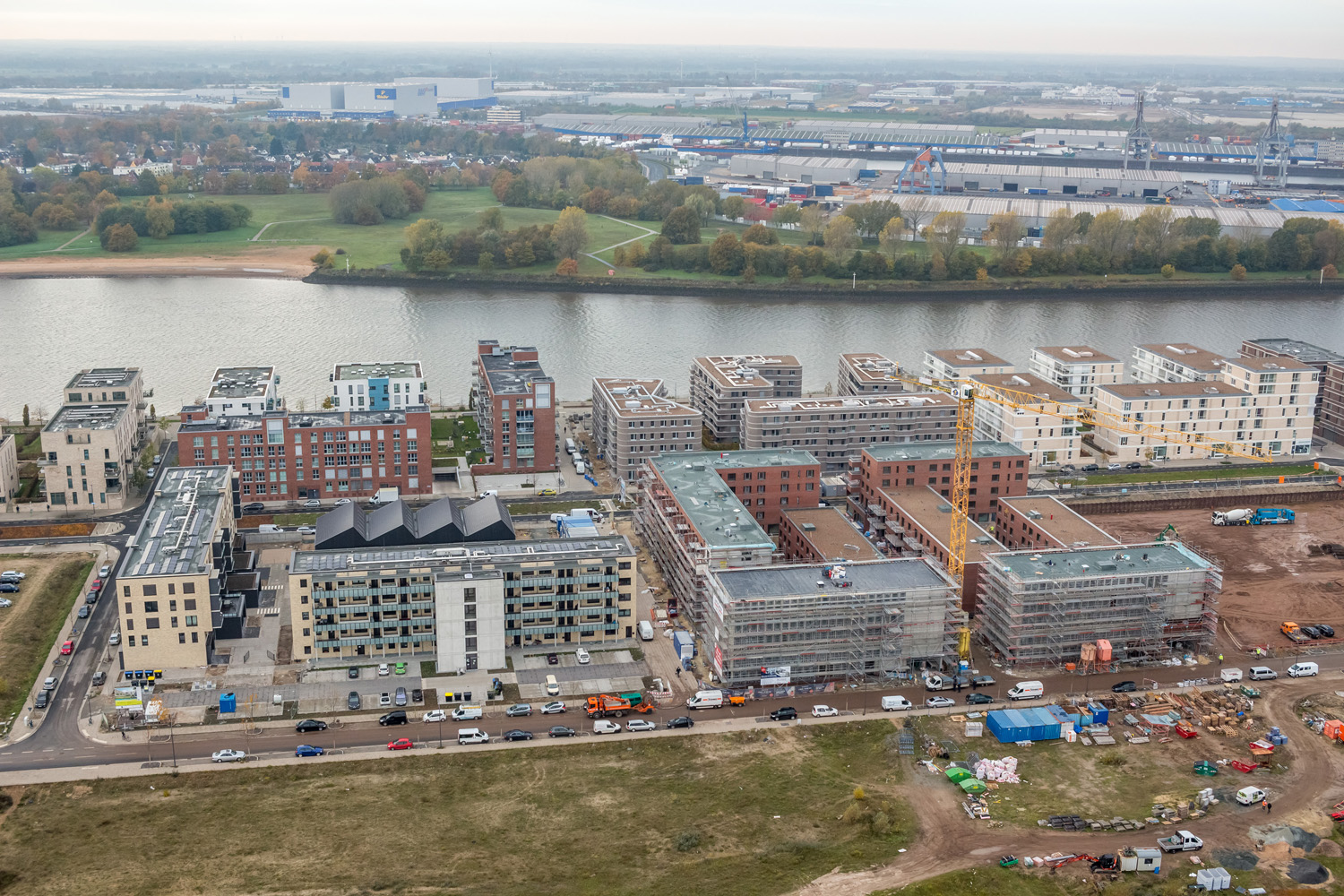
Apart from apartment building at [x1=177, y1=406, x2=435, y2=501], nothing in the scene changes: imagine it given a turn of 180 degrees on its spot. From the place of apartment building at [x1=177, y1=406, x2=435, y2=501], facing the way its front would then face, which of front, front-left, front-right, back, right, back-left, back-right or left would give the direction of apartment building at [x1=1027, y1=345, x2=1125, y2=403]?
right

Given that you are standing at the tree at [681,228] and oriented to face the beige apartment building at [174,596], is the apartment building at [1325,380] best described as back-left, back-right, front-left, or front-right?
front-left

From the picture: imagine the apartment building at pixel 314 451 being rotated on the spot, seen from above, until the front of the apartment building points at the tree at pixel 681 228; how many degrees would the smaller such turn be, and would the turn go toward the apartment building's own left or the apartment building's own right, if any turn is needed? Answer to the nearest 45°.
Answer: approximately 135° to the apartment building's own left

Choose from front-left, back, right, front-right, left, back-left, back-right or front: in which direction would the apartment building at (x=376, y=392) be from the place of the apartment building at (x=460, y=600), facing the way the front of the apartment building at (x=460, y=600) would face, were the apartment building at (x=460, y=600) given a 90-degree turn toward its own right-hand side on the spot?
right

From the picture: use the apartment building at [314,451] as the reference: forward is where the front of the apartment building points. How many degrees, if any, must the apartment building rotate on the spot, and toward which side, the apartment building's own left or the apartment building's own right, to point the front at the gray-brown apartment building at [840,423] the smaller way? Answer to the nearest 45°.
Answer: approximately 90° to the apartment building's own left

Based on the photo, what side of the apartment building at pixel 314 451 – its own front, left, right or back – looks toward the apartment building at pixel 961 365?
left

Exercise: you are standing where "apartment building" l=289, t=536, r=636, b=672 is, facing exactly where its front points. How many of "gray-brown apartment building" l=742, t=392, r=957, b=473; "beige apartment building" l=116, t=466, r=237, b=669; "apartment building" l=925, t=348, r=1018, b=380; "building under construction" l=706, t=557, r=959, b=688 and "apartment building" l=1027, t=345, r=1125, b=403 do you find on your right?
1

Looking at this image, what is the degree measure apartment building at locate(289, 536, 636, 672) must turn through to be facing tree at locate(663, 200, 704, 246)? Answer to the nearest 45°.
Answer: approximately 180°

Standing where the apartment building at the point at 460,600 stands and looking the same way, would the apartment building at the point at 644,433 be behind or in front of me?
behind

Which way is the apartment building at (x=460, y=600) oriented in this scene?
toward the camera

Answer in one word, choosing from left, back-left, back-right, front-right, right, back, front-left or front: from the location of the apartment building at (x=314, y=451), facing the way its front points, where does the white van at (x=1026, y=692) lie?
front-left

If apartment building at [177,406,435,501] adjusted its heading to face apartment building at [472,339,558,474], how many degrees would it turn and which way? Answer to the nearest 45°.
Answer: approximately 90° to its left

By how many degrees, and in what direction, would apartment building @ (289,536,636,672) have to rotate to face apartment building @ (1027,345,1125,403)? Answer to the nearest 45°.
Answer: approximately 135° to its left

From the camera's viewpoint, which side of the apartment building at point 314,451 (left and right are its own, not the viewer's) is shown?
front

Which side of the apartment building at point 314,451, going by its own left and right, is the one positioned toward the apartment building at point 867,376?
left

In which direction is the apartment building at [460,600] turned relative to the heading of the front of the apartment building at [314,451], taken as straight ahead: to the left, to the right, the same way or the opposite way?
the same way

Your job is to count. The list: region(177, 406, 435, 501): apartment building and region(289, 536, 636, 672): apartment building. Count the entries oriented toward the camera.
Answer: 2
